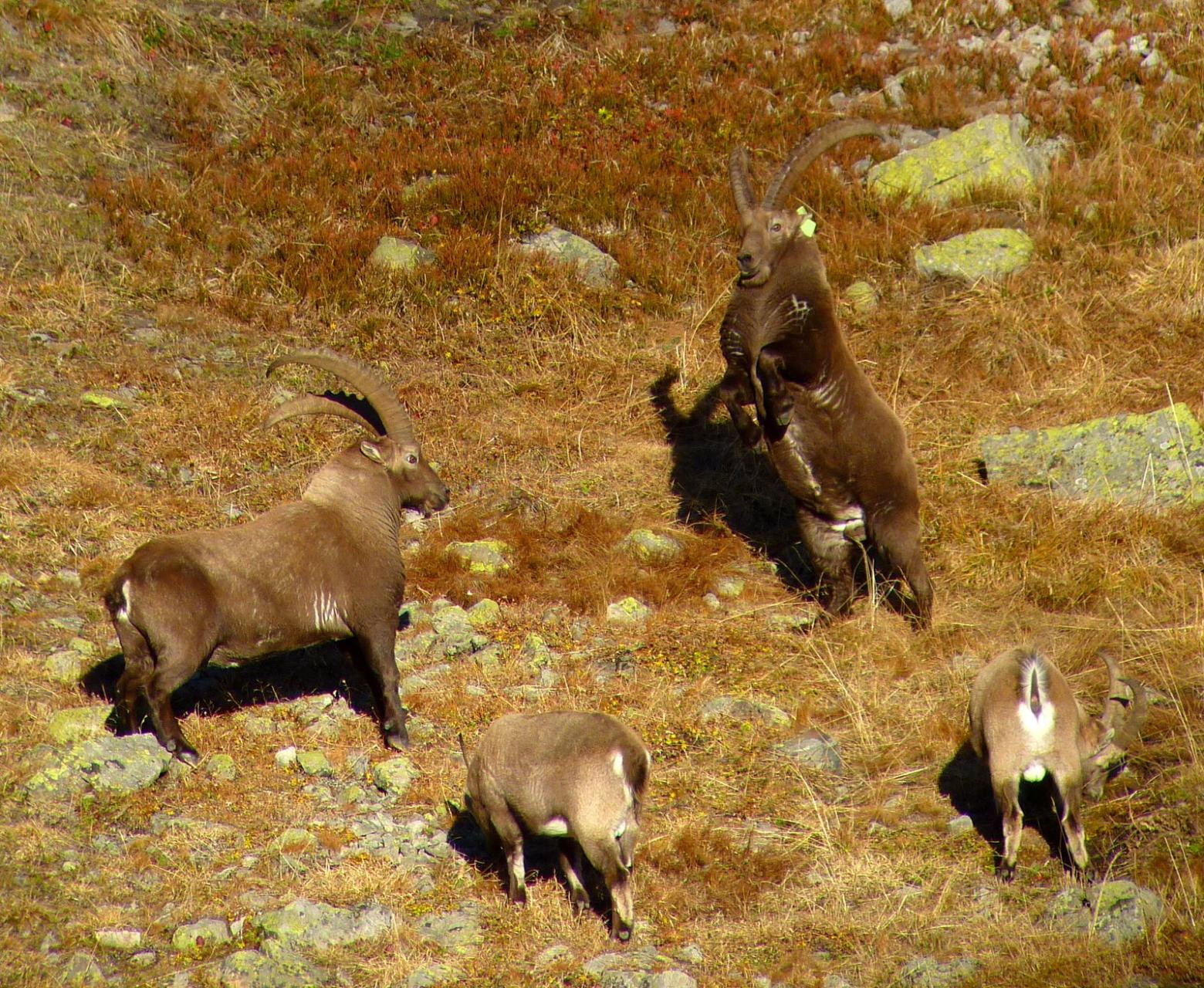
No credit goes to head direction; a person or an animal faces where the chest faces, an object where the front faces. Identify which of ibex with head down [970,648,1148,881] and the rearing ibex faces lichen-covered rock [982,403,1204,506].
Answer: the ibex with head down

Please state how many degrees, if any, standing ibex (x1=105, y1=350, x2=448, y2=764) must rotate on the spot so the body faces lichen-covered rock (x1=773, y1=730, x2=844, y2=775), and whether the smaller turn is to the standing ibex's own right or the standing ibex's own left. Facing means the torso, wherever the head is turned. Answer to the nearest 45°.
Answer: approximately 45° to the standing ibex's own right

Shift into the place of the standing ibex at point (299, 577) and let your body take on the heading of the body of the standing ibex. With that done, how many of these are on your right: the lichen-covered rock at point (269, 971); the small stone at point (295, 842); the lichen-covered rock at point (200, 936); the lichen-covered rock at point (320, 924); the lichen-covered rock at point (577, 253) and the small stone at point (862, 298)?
4

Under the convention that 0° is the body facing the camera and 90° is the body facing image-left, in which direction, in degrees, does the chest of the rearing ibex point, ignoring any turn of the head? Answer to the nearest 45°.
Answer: approximately 45°

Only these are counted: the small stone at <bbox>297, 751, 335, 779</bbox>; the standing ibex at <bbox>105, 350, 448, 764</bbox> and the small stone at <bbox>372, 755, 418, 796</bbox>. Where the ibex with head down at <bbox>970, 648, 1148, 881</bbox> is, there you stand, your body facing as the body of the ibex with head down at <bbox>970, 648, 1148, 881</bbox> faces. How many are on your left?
3

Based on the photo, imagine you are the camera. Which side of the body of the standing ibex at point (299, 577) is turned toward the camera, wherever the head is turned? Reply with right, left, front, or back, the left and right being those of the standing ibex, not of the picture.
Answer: right

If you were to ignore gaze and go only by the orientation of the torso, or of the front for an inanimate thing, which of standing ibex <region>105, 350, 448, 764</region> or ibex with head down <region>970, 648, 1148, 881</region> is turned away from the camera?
the ibex with head down

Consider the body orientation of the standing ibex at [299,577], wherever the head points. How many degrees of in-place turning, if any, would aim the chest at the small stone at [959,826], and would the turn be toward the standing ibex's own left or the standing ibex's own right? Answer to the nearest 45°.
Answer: approximately 45° to the standing ibex's own right

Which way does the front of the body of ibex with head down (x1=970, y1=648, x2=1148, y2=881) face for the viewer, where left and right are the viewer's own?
facing away from the viewer
